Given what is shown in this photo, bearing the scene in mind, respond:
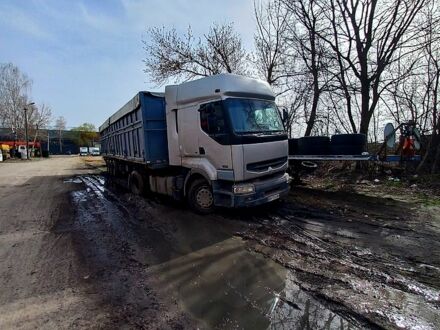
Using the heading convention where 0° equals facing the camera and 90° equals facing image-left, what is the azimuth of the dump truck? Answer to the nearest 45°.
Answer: approximately 315°
